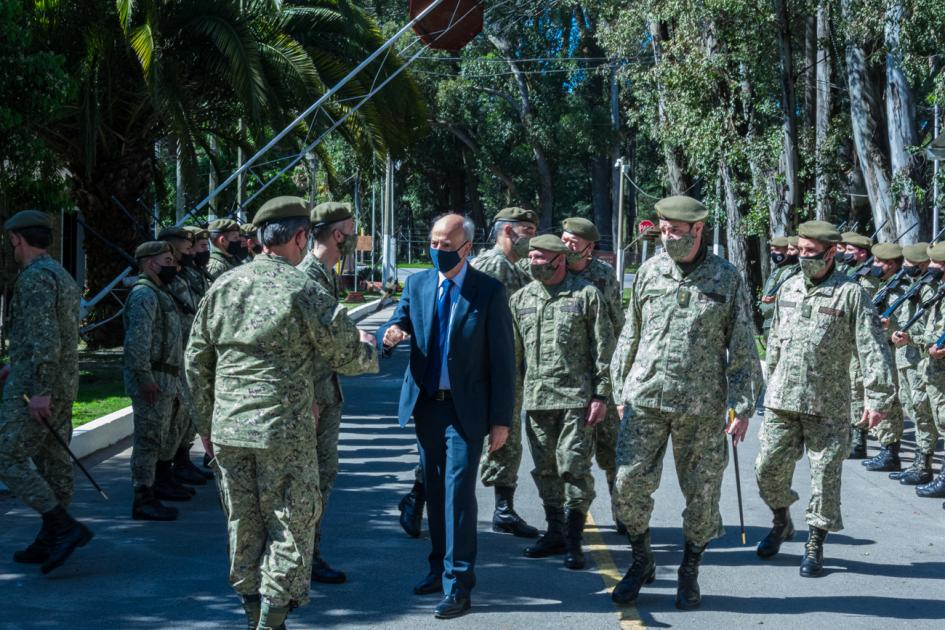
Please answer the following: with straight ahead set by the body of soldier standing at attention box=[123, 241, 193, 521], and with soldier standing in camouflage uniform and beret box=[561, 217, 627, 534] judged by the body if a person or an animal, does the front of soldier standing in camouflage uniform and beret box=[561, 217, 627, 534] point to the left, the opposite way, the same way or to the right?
the opposite way

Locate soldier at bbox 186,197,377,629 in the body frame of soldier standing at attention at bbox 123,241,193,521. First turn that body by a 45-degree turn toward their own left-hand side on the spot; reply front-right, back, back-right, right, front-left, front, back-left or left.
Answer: back-right

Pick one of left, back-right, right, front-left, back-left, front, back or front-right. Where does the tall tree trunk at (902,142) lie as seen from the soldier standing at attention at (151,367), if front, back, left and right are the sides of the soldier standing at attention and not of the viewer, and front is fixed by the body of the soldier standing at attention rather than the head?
front-left

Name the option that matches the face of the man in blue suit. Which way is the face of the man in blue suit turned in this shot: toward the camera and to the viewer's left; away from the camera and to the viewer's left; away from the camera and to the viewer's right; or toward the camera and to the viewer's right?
toward the camera and to the viewer's left

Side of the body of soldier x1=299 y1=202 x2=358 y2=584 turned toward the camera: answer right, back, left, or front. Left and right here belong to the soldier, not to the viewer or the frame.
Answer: right

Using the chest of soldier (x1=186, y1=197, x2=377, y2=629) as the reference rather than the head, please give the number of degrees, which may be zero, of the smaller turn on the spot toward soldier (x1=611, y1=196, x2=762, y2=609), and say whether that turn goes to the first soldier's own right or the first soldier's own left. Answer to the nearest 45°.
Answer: approximately 45° to the first soldier's own right

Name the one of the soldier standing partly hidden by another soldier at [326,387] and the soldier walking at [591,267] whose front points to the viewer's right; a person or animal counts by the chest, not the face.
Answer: the soldier standing partly hidden by another soldier at [326,387]

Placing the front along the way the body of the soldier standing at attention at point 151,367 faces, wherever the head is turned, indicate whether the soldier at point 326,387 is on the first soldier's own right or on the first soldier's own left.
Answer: on the first soldier's own right

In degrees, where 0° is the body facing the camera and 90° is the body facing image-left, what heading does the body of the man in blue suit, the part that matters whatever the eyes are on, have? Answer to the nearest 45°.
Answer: approximately 45°

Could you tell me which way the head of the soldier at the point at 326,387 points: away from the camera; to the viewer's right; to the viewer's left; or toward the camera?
to the viewer's right

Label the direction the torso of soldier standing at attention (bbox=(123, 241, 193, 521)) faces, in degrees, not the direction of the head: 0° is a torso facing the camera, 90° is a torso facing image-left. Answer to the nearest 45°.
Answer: approximately 270°

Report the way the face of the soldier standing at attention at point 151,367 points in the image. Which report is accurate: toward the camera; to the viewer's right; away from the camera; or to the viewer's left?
to the viewer's right

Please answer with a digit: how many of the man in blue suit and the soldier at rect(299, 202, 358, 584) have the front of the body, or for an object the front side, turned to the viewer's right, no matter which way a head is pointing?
1

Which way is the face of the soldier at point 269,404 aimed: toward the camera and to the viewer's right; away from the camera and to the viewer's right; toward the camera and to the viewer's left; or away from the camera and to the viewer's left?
away from the camera and to the viewer's right
